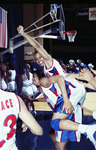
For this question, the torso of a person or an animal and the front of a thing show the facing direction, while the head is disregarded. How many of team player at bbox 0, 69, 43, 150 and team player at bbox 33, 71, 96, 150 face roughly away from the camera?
1

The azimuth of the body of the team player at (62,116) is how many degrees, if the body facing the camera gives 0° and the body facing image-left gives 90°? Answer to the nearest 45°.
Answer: approximately 45°

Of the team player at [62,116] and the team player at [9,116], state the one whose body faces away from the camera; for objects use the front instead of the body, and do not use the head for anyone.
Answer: the team player at [9,116]

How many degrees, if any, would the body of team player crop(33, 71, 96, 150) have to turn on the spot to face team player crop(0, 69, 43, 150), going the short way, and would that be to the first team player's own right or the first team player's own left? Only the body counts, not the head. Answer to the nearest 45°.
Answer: approximately 45° to the first team player's own left

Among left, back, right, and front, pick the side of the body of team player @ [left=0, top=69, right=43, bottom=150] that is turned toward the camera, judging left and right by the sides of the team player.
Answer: back
